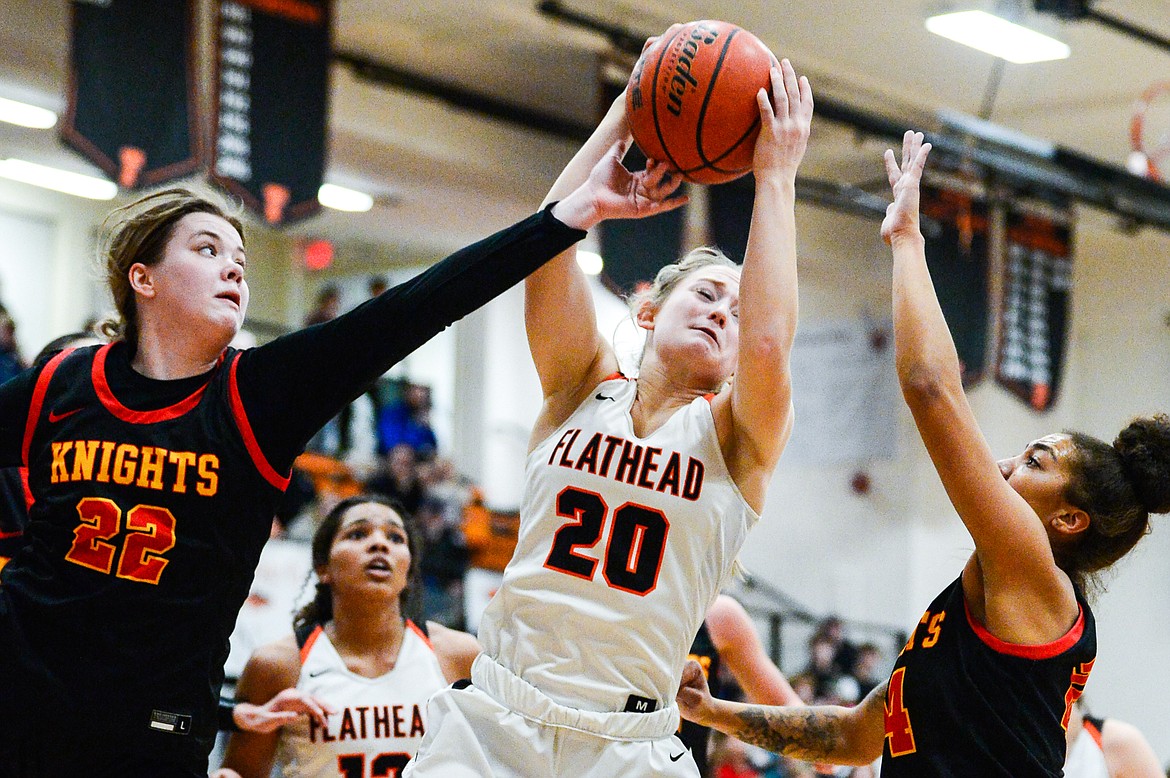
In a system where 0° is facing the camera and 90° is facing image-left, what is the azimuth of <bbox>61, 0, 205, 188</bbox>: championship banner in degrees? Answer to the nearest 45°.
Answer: approximately 0°

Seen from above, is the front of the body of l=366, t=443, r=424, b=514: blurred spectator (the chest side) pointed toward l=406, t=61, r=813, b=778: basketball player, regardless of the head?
yes

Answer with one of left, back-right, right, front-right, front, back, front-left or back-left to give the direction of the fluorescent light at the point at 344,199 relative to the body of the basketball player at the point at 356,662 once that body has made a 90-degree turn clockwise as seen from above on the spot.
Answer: right

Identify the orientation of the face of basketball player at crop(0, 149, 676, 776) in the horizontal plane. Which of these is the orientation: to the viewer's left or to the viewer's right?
to the viewer's right

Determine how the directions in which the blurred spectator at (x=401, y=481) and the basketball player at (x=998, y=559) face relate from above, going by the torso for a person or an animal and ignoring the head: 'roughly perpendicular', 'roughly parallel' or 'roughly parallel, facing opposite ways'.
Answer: roughly perpendicular

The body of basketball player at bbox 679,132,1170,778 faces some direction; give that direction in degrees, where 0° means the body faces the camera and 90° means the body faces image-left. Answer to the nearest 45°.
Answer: approximately 90°

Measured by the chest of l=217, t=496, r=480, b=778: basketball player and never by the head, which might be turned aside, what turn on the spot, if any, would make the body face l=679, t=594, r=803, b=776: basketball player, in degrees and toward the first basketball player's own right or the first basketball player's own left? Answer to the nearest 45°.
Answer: approximately 90° to the first basketball player's own left

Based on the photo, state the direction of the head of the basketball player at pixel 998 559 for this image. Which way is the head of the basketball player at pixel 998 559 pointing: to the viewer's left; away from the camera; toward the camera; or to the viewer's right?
to the viewer's left

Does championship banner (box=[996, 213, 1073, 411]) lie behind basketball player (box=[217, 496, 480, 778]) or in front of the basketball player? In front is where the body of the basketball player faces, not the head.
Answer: behind

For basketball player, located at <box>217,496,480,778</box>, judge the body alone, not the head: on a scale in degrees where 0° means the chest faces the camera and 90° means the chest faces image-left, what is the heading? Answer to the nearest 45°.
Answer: approximately 0°
